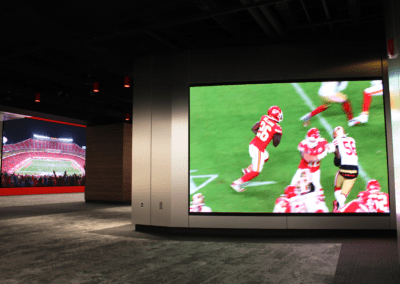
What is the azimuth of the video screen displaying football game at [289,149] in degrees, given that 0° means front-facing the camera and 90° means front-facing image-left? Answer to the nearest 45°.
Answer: approximately 0°
